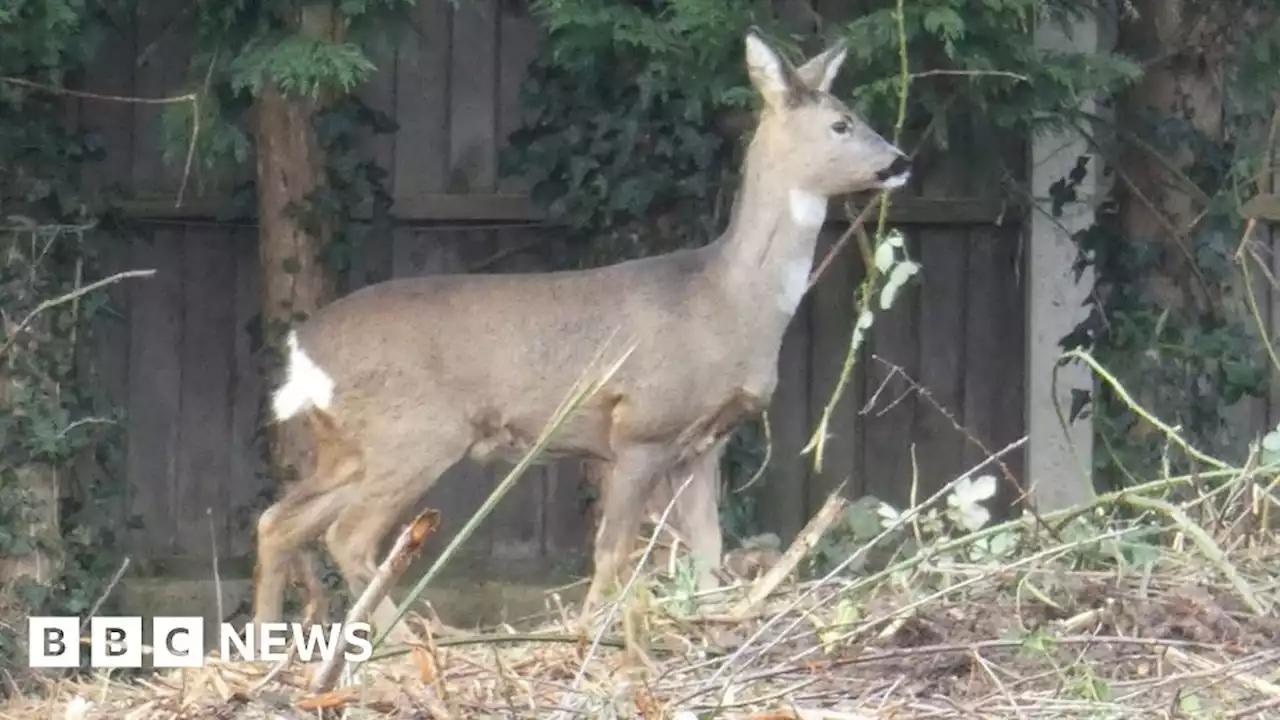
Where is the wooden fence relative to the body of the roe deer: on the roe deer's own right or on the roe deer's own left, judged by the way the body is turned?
on the roe deer's own left

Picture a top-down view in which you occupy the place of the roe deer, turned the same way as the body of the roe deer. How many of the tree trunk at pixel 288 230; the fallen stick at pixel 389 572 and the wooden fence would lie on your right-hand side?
1

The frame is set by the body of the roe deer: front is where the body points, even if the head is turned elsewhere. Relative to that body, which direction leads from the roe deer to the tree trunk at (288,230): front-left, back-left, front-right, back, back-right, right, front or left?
back-left

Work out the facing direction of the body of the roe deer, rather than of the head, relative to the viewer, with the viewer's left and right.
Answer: facing to the right of the viewer

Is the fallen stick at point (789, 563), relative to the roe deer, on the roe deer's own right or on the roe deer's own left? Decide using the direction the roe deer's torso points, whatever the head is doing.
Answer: on the roe deer's own right

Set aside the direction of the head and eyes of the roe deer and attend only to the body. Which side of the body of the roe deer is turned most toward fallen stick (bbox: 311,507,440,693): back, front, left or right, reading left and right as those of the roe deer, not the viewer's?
right

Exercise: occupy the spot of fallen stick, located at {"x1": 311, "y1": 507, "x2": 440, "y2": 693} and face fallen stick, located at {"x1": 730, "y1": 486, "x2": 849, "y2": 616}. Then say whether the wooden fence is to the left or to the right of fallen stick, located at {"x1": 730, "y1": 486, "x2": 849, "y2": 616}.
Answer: left
